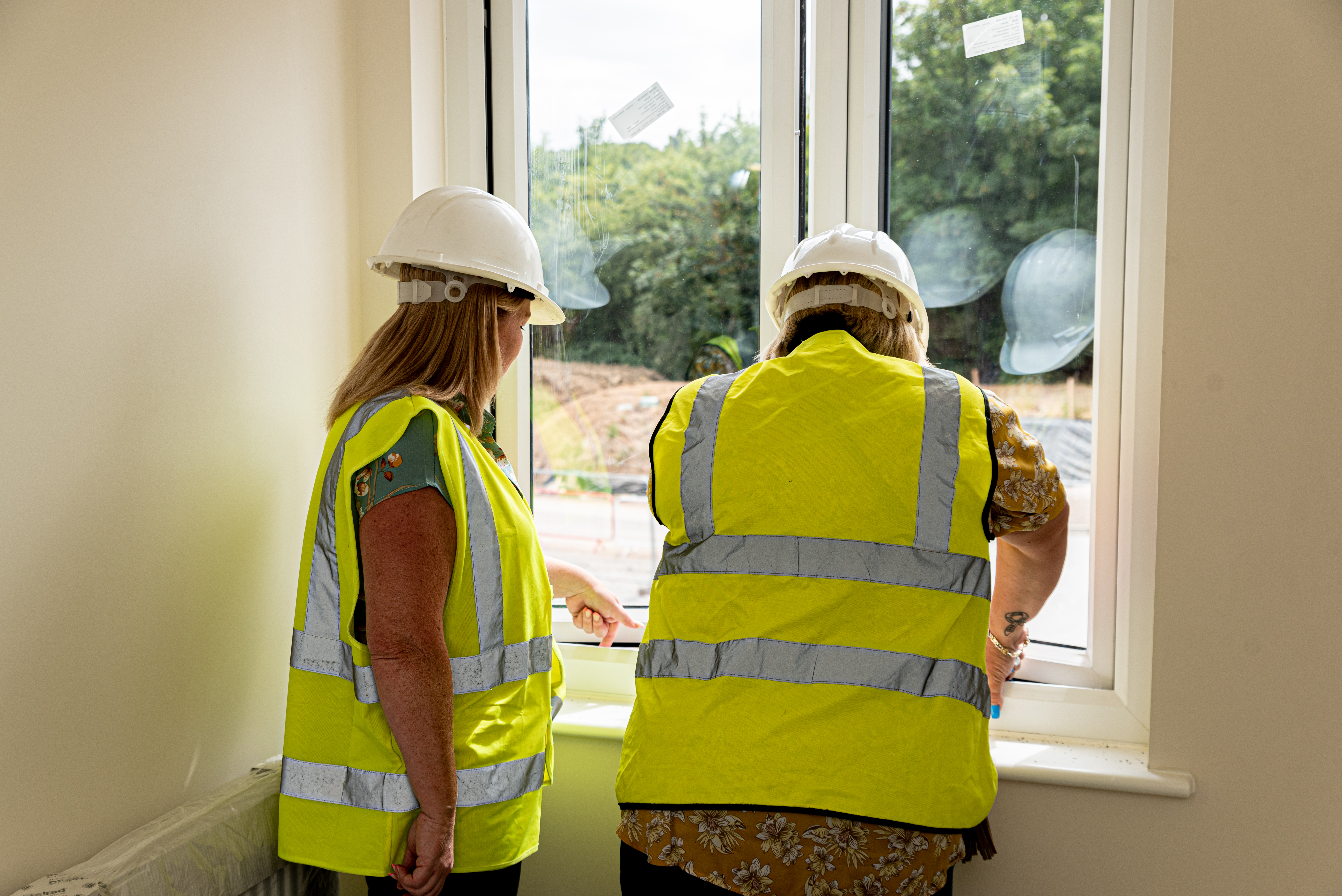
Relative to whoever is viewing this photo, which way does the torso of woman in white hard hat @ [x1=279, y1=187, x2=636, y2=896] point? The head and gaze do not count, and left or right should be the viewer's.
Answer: facing to the right of the viewer

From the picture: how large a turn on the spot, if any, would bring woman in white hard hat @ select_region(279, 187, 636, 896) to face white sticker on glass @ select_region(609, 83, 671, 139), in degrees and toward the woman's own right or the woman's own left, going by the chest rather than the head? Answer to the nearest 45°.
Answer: approximately 45° to the woman's own left

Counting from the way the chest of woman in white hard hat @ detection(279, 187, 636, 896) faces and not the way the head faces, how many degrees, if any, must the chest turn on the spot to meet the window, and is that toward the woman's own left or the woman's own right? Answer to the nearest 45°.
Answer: approximately 45° to the woman's own left

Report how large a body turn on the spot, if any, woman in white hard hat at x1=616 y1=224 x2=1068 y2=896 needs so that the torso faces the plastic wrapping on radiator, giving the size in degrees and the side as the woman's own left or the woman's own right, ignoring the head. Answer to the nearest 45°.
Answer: approximately 90° to the woman's own left

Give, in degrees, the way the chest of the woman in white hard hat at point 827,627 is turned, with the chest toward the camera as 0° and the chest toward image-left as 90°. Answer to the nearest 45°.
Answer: approximately 180°

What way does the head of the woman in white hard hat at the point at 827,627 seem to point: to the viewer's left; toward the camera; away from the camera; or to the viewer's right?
away from the camera
